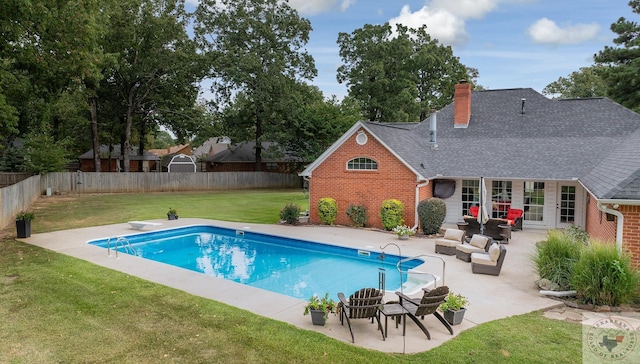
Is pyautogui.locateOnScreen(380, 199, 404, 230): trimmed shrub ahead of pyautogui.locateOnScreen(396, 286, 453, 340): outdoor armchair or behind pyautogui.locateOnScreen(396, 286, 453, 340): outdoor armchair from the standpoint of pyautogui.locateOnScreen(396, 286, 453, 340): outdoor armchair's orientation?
ahead

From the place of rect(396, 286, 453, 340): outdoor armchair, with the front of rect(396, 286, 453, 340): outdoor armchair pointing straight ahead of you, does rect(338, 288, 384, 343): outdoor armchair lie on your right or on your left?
on your left

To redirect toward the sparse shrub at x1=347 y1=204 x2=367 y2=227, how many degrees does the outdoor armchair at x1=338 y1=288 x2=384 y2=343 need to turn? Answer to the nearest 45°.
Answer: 0° — it already faces it

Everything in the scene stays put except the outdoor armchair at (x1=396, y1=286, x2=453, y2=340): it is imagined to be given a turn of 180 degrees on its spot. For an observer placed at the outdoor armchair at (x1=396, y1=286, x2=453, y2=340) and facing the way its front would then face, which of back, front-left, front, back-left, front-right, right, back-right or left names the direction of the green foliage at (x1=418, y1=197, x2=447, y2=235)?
back-left

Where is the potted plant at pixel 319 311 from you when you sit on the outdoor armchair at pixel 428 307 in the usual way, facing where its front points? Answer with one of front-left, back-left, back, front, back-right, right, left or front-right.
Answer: front-left

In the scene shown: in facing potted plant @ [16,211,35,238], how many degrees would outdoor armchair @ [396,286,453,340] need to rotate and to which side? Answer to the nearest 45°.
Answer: approximately 45° to its left

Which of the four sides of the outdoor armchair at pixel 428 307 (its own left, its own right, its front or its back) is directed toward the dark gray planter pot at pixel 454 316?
right

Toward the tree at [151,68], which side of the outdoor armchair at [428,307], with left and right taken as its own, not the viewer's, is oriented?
front

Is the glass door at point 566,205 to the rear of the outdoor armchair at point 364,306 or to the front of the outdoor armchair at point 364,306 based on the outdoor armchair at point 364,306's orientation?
to the front

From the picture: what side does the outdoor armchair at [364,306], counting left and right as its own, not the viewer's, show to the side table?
right

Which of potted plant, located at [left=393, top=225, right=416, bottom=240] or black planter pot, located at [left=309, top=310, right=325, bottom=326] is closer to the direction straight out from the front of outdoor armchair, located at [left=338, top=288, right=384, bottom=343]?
the potted plant

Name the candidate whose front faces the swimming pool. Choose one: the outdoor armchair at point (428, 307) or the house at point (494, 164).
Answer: the outdoor armchair

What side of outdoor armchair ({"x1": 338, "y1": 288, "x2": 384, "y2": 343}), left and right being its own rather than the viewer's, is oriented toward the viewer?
back
